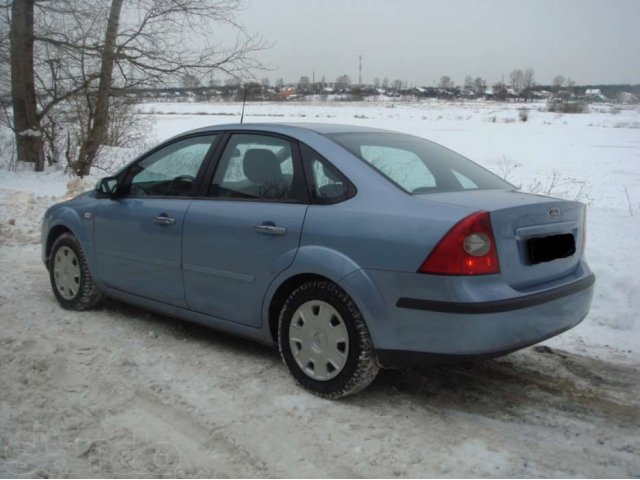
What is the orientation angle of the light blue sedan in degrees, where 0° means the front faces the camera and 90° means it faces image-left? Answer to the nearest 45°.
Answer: approximately 135°

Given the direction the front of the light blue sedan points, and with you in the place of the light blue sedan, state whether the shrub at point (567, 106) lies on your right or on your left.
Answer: on your right

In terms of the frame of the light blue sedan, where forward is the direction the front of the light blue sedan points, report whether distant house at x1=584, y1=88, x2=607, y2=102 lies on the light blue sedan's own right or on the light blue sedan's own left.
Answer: on the light blue sedan's own right

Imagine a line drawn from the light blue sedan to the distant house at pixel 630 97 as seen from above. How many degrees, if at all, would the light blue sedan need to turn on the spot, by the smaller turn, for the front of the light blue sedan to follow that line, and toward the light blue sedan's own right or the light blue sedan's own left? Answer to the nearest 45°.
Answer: approximately 90° to the light blue sedan's own right
